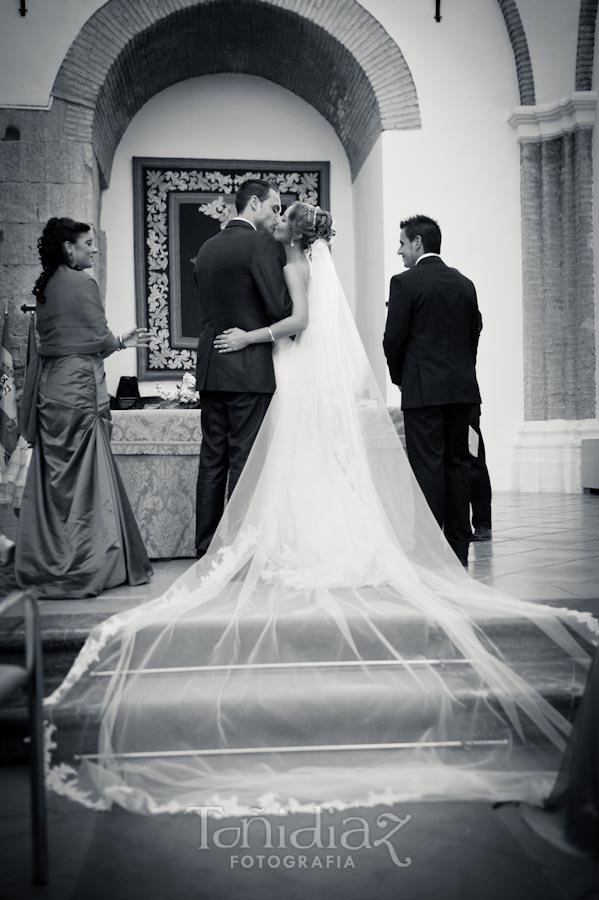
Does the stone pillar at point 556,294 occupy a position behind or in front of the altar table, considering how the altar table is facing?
behind

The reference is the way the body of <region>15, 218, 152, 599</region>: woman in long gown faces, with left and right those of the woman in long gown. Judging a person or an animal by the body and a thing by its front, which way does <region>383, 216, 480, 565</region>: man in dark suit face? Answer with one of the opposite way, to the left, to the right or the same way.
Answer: to the left

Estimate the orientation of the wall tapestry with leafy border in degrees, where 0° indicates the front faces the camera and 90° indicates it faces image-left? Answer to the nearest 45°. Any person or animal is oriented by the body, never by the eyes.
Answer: approximately 0°

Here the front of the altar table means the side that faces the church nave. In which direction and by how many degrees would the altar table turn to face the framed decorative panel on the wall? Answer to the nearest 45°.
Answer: approximately 180°

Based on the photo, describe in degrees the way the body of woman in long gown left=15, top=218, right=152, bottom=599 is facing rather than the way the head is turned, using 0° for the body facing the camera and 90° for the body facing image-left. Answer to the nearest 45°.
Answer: approximately 225°

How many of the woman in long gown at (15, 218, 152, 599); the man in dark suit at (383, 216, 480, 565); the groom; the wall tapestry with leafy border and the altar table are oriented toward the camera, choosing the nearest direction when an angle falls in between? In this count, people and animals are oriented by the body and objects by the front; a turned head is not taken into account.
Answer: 2

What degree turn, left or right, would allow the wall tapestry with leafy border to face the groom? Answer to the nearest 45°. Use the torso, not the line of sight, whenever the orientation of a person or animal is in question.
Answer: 0° — it already faces them

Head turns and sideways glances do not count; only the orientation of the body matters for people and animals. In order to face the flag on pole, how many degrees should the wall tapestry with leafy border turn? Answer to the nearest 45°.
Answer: approximately 45° to its right

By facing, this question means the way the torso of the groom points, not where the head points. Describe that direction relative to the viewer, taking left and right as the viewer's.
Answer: facing away from the viewer and to the right of the viewer
